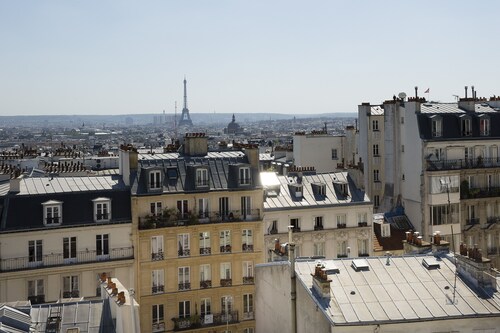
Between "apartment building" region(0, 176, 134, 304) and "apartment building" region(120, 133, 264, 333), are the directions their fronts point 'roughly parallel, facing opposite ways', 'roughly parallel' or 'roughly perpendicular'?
roughly parallel

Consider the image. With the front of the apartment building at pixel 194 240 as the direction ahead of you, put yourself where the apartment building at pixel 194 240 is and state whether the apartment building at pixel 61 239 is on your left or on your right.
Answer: on your right

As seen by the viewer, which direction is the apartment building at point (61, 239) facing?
toward the camera

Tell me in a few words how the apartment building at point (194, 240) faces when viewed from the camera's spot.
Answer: facing the viewer

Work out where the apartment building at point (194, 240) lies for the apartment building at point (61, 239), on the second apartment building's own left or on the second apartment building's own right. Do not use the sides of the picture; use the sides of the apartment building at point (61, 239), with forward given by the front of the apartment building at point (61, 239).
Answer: on the second apartment building's own left

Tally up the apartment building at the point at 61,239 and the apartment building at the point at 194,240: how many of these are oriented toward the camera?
2
